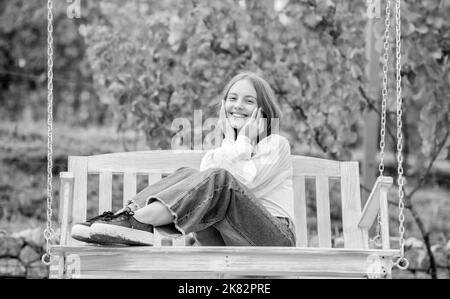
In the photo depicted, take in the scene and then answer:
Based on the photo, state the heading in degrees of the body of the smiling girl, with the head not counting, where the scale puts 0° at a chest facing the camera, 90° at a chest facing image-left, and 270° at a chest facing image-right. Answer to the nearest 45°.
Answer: approximately 45°

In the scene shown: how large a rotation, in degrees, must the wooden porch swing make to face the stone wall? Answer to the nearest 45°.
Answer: approximately 135° to its right

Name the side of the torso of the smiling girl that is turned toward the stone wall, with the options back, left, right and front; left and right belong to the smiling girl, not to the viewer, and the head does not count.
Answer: right

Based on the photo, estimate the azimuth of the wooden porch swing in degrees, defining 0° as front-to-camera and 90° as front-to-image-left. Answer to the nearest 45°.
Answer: approximately 0°
